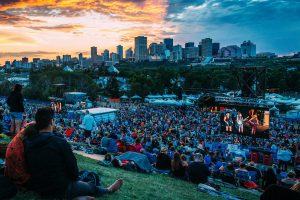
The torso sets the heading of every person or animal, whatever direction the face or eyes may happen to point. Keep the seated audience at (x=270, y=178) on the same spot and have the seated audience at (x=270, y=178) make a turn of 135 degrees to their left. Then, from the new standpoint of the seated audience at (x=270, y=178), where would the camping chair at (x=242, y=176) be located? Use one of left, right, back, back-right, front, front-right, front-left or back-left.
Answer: front

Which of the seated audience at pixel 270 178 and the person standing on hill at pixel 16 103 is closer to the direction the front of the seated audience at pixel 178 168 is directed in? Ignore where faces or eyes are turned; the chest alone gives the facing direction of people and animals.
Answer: the seated audience

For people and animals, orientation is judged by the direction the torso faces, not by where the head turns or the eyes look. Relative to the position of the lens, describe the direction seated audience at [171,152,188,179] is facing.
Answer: facing away from the viewer and to the right of the viewer

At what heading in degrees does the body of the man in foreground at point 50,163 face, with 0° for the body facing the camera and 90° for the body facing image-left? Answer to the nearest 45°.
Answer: approximately 225°

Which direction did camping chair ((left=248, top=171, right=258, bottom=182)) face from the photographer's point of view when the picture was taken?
facing away from the viewer and to the right of the viewer

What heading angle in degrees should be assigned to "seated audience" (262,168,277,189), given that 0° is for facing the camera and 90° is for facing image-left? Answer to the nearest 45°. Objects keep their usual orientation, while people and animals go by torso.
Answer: approximately 225°

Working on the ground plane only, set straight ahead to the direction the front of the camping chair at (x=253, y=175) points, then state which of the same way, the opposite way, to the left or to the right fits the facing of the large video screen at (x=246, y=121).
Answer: the opposite way
